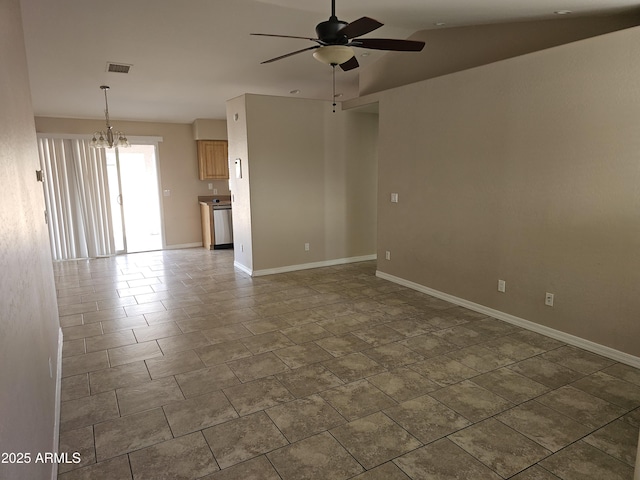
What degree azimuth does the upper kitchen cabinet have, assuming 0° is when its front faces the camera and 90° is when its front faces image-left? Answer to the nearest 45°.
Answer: approximately 0°

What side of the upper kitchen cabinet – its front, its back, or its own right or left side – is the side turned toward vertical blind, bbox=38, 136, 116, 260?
right

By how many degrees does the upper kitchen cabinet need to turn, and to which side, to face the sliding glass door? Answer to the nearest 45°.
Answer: approximately 135° to its right

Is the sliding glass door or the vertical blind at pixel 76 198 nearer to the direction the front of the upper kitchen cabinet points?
the vertical blind
